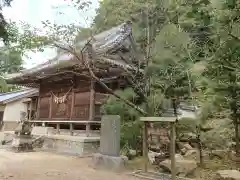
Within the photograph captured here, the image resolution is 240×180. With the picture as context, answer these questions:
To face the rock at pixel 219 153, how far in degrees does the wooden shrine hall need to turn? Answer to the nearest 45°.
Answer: approximately 90° to its left

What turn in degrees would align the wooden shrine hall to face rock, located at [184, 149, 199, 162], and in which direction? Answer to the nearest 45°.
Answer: approximately 90° to its left

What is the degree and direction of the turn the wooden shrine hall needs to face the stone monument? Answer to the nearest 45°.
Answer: approximately 45° to its left

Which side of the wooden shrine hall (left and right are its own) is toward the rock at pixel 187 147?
left

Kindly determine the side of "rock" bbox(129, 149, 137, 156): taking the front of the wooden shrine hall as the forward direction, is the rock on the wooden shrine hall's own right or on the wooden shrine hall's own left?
on the wooden shrine hall's own left

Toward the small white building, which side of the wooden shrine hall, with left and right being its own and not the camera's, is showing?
right

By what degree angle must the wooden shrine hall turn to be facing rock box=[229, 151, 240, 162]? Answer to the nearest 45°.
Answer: approximately 90° to its left
